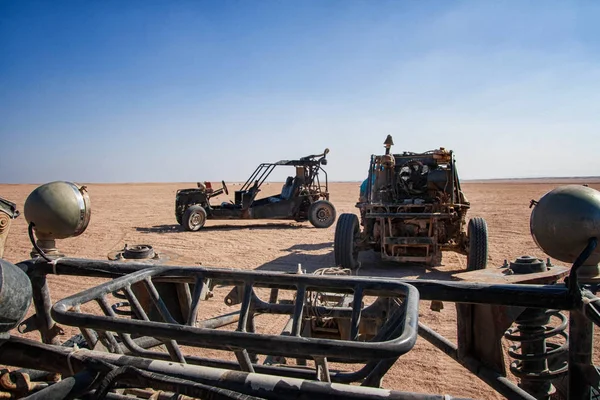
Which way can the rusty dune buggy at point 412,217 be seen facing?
away from the camera

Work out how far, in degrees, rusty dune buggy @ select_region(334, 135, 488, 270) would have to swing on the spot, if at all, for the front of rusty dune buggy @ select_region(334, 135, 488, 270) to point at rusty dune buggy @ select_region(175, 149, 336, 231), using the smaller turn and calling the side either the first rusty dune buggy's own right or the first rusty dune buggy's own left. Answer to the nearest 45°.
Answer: approximately 45° to the first rusty dune buggy's own left

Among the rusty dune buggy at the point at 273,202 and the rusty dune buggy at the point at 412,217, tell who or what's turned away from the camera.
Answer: the rusty dune buggy at the point at 412,217

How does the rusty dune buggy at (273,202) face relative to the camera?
to the viewer's left

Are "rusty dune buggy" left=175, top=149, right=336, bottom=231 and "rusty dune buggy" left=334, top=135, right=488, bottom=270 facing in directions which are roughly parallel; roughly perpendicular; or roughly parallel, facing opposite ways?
roughly perpendicular

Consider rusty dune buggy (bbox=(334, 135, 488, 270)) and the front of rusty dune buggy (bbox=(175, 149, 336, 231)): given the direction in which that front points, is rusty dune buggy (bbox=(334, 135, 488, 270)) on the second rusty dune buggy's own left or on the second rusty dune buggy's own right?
on the second rusty dune buggy's own left
